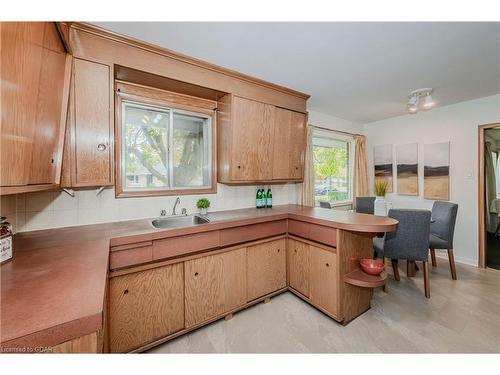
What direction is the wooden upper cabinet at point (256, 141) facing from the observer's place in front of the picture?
facing the viewer and to the right of the viewer

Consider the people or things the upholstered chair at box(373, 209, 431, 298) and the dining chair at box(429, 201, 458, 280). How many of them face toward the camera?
0

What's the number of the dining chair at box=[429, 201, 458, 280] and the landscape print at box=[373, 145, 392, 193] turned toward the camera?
1

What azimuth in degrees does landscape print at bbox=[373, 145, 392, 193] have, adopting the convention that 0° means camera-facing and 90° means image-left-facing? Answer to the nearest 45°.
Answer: approximately 0°

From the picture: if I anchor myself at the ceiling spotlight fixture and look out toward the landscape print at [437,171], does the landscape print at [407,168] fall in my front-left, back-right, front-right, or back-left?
front-left

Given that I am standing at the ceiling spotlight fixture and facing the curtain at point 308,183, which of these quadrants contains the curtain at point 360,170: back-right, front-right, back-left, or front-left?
front-right

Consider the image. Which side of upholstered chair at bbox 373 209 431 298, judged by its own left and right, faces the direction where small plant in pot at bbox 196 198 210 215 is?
left

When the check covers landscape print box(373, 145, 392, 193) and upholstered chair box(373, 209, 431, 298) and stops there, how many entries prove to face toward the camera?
1

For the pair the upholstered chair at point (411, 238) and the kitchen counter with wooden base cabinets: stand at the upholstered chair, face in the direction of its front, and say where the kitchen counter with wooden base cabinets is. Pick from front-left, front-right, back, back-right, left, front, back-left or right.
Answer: left

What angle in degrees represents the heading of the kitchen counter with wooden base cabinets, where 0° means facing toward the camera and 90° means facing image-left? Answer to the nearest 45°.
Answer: approximately 315°

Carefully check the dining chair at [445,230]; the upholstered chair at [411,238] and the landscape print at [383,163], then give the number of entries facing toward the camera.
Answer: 1

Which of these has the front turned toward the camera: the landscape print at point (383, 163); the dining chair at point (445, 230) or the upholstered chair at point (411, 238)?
the landscape print

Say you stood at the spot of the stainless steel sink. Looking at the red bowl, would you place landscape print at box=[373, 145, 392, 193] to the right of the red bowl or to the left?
left

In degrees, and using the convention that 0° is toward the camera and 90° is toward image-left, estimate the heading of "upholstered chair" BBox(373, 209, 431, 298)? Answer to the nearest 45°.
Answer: approximately 135°

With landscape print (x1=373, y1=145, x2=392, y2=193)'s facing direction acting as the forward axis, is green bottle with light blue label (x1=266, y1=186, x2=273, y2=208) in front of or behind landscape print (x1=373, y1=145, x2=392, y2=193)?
in front

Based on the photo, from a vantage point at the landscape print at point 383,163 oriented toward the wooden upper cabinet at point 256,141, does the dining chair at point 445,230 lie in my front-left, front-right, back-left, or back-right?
front-left

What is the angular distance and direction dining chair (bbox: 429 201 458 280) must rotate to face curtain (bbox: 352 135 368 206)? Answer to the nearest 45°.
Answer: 0° — it already faces it

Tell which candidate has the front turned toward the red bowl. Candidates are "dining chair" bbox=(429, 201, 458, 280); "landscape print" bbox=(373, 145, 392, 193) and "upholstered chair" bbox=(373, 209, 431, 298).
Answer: the landscape print
